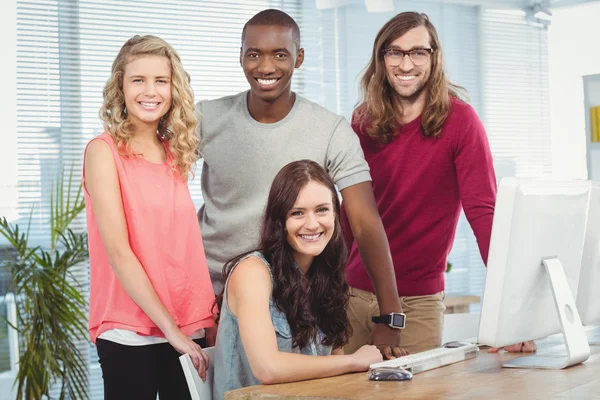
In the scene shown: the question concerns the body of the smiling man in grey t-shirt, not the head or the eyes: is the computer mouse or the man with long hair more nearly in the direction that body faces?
the computer mouse

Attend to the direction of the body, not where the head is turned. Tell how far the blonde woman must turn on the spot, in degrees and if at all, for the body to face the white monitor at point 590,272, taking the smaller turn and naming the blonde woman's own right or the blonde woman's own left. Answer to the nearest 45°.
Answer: approximately 45° to the blonde woman's own left

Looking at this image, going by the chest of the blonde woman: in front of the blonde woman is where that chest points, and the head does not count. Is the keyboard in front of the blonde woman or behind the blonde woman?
in front

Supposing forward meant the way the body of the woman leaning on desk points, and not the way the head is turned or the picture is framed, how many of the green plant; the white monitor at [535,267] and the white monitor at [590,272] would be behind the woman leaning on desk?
1

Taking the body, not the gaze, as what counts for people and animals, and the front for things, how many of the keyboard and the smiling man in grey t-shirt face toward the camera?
1

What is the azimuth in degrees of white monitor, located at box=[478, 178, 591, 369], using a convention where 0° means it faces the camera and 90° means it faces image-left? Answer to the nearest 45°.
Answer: approximately 135°

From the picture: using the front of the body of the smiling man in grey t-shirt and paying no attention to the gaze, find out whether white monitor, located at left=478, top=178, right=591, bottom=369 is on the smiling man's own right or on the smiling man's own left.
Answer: on the smiling man's own left

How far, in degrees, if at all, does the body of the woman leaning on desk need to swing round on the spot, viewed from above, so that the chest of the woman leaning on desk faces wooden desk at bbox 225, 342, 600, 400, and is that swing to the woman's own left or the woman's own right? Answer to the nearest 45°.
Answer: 0° — they already face it

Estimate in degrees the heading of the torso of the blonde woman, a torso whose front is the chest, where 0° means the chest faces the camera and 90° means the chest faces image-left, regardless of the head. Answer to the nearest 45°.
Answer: approximately 315°
